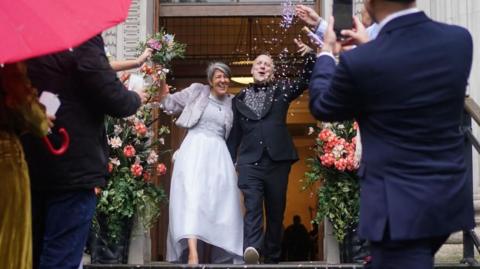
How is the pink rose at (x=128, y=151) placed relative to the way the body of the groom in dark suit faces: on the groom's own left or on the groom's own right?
on the groom's own right

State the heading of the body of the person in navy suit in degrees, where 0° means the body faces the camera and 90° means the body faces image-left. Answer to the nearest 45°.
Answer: approximately 135°

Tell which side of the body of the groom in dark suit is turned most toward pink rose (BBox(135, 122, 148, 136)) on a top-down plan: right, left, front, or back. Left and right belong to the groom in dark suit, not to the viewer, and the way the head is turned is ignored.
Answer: right

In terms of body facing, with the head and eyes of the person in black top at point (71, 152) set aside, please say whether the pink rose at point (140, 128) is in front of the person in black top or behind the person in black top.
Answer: in front

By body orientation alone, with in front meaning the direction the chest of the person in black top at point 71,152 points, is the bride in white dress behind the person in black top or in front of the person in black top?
in front

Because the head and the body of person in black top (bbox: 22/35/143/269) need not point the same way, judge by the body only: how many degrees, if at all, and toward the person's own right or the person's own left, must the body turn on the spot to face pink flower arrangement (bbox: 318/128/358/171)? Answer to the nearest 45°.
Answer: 0° — they already face it

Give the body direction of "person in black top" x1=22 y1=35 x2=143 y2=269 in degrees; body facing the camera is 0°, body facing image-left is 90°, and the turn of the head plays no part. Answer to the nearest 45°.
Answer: approximately 225°

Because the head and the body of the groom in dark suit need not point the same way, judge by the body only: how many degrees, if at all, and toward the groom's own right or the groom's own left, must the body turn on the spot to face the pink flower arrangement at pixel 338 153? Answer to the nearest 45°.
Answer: approximately 90° to the groom's own left

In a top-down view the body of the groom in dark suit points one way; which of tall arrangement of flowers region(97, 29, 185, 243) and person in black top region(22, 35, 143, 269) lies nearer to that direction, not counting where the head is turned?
the person in black top

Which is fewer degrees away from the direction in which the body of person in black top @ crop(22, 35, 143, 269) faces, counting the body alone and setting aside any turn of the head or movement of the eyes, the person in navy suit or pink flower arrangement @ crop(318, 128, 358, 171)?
the pink flower arrangement

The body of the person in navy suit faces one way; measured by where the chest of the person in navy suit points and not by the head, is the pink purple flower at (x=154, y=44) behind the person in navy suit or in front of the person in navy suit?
in front

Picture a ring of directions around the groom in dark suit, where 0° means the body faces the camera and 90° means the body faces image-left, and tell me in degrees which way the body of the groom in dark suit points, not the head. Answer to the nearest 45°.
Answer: approximately 0°

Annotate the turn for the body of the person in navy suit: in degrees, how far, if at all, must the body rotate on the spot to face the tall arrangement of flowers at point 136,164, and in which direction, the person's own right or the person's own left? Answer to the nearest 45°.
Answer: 0° — they already face it
